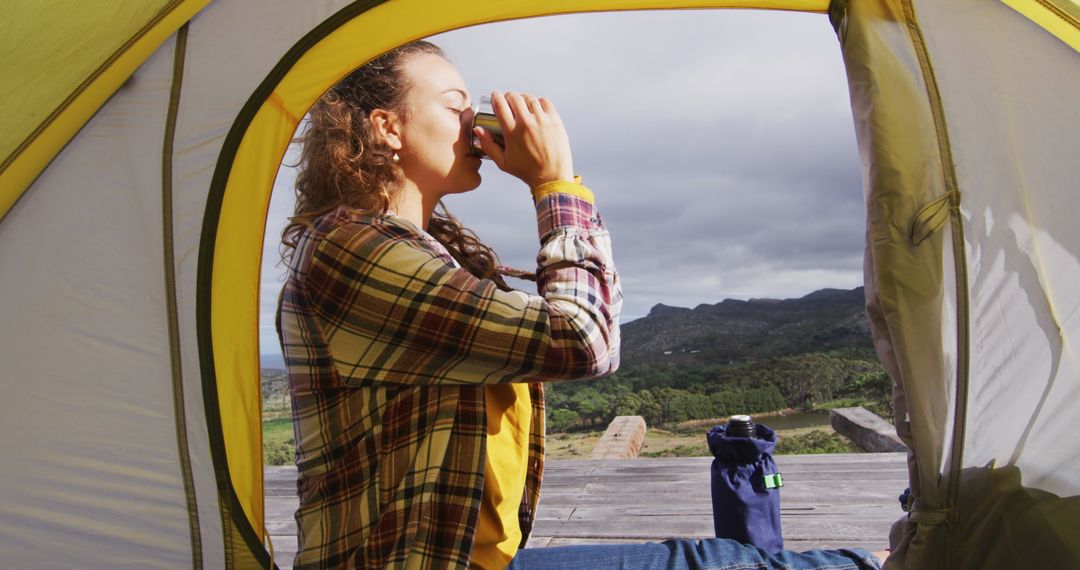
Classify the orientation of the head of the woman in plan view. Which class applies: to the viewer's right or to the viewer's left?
to the viewer's right

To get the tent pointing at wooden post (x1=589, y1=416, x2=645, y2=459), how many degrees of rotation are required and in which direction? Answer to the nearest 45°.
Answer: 0° — it already faces it

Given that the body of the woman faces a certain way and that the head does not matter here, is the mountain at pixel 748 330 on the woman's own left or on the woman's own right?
on the woman's own left

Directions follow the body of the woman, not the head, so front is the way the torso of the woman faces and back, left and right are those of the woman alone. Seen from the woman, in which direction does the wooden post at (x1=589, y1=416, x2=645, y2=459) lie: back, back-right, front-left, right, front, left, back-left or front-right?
left

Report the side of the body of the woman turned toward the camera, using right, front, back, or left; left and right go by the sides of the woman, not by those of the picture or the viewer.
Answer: right

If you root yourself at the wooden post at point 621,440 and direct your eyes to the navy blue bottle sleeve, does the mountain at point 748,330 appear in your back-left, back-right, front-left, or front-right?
back-left

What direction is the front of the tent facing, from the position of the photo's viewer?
facing away from the viewer

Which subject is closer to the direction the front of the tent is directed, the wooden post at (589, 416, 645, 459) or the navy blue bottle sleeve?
the wooden post
